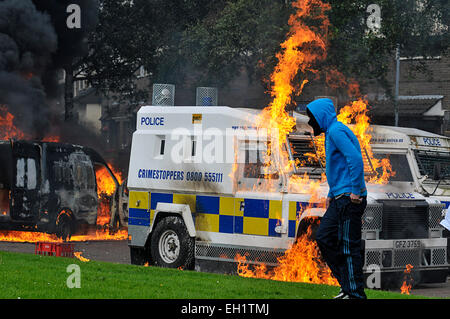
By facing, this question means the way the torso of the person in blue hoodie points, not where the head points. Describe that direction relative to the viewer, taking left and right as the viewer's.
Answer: facing to the left of the viewer

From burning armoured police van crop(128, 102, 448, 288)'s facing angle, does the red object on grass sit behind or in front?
behind

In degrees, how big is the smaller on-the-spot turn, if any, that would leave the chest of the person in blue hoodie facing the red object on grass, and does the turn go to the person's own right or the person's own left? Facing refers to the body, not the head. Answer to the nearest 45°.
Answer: approximately 45° to the person's own right

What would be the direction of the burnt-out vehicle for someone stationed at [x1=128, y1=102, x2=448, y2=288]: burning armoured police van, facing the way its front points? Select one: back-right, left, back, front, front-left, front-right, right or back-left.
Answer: back

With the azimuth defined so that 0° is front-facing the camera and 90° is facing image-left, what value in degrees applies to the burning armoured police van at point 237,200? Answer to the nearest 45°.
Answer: approximately 315°
